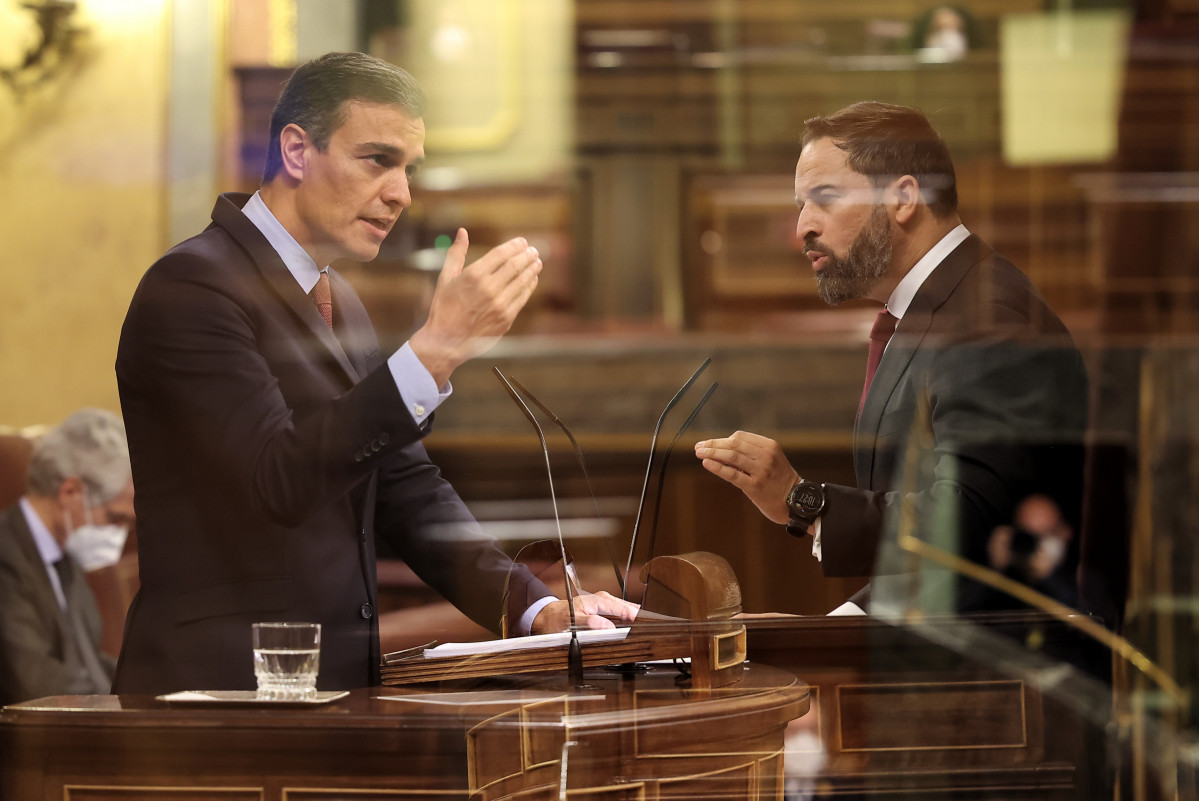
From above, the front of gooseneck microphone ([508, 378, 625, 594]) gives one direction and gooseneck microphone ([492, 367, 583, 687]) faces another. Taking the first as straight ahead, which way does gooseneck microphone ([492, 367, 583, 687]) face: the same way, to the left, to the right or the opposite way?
the same way

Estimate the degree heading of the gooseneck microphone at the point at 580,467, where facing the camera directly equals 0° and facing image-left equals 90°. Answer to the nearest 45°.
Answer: approximately 90°

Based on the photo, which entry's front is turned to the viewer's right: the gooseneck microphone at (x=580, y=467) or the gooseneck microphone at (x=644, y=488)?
the gooseneck microphone at (x=644, y=488)

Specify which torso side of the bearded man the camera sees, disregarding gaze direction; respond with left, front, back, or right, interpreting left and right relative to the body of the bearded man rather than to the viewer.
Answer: left

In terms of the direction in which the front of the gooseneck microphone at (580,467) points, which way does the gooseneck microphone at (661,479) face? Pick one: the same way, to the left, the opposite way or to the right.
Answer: the opposite way

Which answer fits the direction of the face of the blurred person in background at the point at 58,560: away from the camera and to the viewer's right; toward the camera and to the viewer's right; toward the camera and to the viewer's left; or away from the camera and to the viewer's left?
toward the camera and to the viewer's right

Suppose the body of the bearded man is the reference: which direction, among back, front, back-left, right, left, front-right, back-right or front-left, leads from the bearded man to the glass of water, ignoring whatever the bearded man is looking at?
front-left

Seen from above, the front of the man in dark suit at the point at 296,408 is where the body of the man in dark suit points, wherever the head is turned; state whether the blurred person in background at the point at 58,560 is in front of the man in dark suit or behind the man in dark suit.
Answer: behind

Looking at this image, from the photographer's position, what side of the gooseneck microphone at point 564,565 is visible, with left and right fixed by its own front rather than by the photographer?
left

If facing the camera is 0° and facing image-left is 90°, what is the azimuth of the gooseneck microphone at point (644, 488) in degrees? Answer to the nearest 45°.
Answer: approximately 270°

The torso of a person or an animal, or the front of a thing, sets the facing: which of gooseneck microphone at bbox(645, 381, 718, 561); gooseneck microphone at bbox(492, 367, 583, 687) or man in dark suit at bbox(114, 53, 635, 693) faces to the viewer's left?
gooseneck microphone at bbox(492, 367, 583, 687)

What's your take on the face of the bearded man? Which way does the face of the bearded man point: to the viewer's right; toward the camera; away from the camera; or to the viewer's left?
to the viewer's left

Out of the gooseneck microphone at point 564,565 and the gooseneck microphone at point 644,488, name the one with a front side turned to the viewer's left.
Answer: the gooseneck microphone at point 564,565

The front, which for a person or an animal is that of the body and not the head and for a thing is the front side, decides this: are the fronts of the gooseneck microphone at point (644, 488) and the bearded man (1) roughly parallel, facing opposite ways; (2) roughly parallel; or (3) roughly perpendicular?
roughly parallel, facing opposite ways
